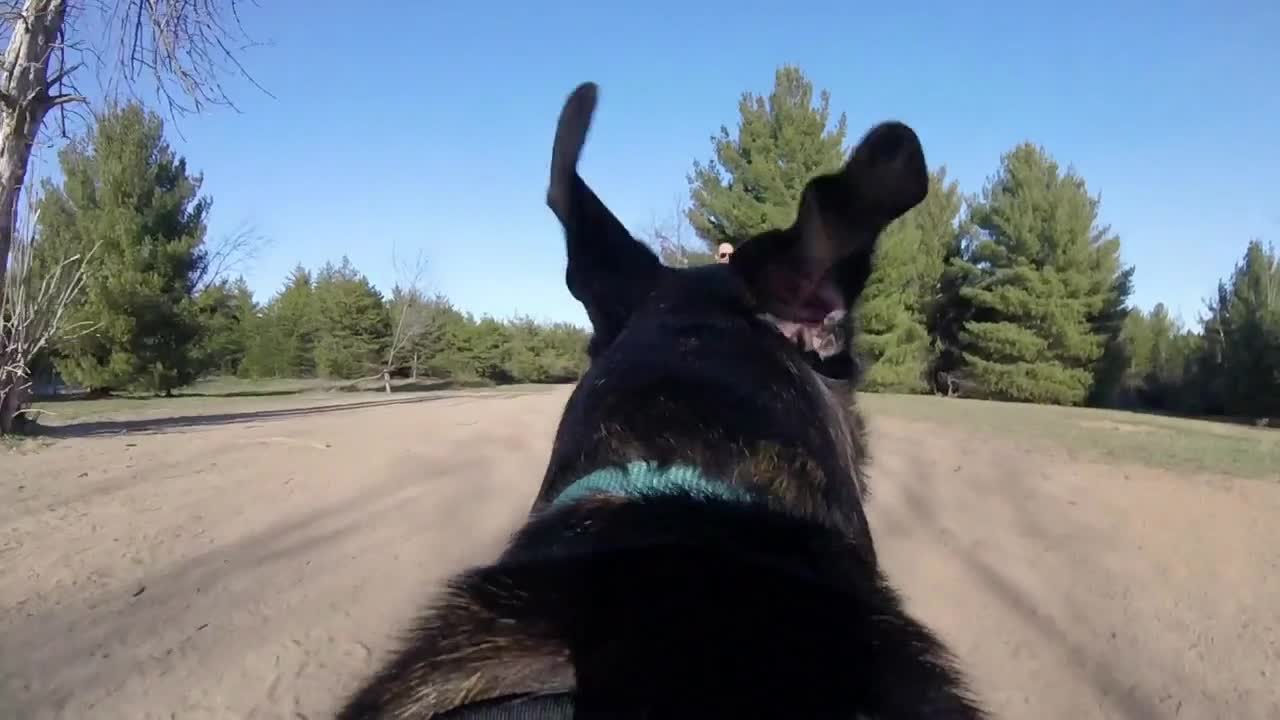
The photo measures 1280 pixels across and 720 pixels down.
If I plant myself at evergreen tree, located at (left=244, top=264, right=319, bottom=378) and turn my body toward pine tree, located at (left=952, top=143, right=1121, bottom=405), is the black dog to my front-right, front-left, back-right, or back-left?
front-right

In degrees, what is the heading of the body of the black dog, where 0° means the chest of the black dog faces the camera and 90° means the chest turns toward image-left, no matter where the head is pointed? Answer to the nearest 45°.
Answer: approximately 180°

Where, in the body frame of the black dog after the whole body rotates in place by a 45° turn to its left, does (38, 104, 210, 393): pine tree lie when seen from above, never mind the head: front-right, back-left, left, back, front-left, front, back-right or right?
front

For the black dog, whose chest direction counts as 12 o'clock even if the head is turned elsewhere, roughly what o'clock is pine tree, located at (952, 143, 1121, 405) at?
The pine tree is roughly at 1 o'clock from the black dog.

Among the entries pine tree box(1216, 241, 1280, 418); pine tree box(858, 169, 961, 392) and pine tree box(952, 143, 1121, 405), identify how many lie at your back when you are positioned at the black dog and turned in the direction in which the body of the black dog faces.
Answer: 0

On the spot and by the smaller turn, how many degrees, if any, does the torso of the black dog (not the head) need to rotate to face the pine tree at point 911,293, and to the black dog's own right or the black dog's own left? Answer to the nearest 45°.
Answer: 0° — it already faces it

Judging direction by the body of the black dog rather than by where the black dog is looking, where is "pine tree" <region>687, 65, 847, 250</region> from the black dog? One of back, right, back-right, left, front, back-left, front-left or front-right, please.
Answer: front

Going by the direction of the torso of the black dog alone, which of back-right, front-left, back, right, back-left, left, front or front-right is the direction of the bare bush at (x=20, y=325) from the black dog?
front-left

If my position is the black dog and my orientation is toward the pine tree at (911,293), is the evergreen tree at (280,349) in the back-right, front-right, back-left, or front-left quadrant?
front-left

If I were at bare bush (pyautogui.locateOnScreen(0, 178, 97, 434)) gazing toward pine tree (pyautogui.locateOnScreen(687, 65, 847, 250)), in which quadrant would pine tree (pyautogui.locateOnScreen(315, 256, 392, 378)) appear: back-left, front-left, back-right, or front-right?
front-left
